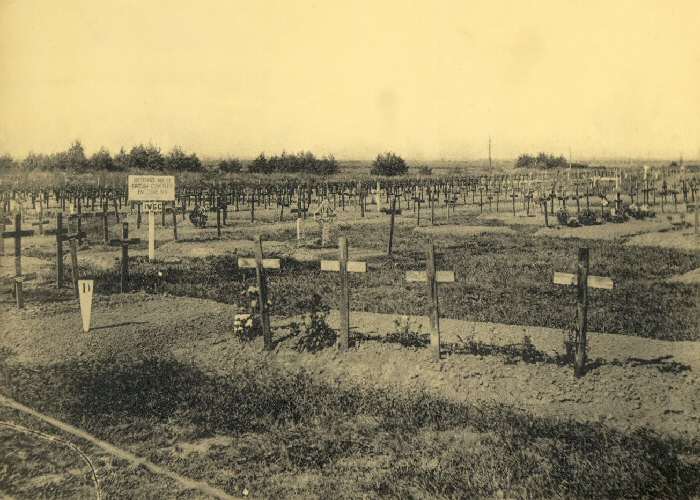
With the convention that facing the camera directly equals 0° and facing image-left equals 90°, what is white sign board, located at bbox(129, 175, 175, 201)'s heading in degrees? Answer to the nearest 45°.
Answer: approximately 0°

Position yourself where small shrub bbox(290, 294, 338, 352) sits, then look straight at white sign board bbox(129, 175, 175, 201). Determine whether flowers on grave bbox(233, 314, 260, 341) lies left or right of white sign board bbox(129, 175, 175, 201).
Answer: left

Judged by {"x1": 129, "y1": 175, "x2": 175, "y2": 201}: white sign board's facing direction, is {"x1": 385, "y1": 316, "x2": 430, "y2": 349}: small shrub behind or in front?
in front

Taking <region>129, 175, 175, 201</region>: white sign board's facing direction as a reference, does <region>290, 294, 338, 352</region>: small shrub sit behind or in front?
in front

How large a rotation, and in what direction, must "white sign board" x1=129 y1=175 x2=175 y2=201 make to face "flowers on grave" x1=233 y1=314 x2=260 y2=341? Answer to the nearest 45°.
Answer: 0° — it already faces it
